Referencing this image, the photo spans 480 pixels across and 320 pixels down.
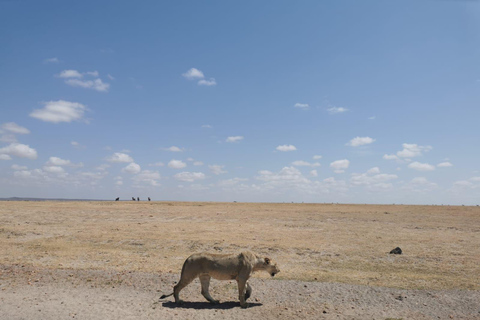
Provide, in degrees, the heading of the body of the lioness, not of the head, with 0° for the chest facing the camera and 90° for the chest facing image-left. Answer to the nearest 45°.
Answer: approximately 270°
